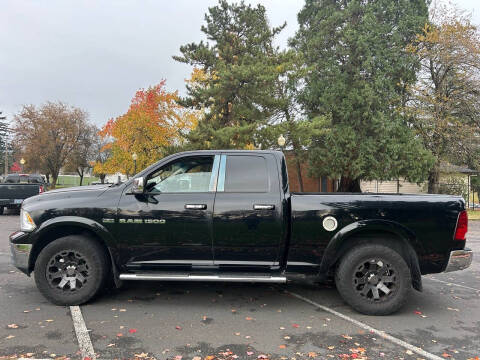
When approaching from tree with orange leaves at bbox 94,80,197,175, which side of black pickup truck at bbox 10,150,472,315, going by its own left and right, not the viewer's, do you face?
right

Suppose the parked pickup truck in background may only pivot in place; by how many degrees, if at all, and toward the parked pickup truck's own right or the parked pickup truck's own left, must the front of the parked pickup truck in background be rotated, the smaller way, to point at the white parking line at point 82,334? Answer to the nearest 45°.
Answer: approximately 180°

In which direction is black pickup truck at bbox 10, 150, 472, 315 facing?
to the viewer's left

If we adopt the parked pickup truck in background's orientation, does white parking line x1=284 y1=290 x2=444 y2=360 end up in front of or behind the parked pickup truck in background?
behind
